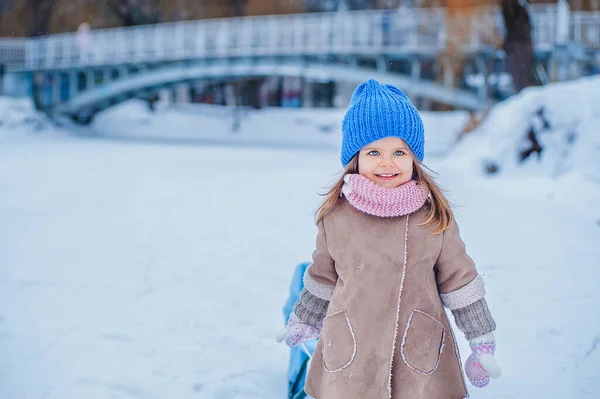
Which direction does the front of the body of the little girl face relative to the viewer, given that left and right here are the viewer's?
facing the viewer

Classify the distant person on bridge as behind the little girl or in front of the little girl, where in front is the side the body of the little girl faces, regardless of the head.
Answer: behind

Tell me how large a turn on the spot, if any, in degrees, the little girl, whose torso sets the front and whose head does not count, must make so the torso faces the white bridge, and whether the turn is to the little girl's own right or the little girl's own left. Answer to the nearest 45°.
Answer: approximately 180°

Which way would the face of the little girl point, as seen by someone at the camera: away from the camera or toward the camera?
toward the camera
